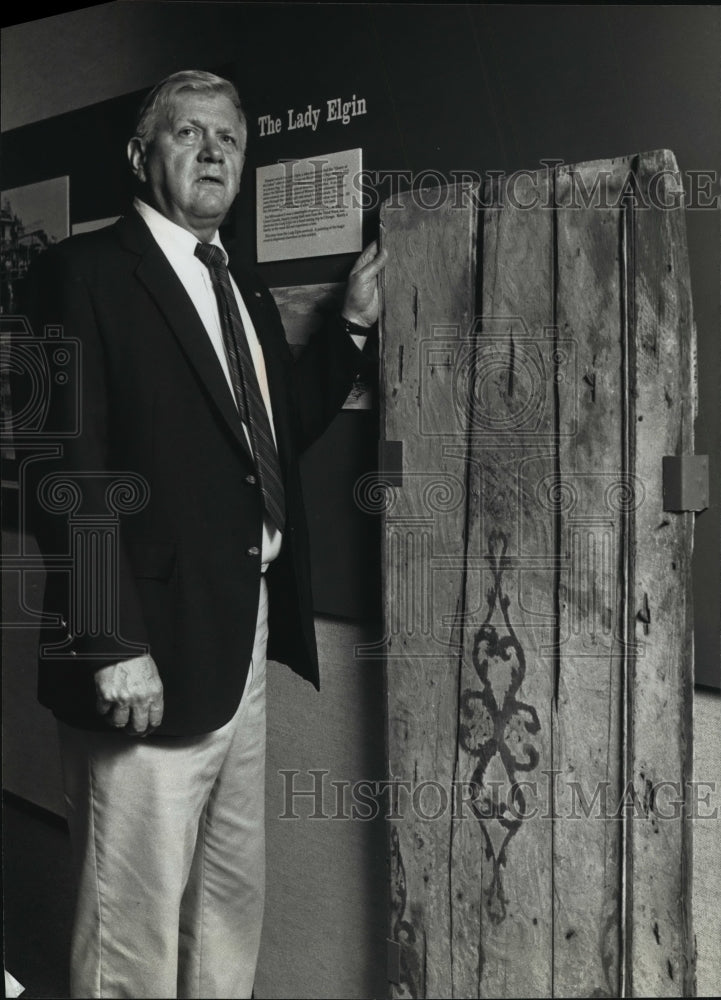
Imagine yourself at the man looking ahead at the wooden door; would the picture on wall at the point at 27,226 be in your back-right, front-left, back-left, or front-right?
back-left

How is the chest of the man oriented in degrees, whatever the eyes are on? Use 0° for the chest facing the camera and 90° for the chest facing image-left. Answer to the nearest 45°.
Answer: approximately 315°
